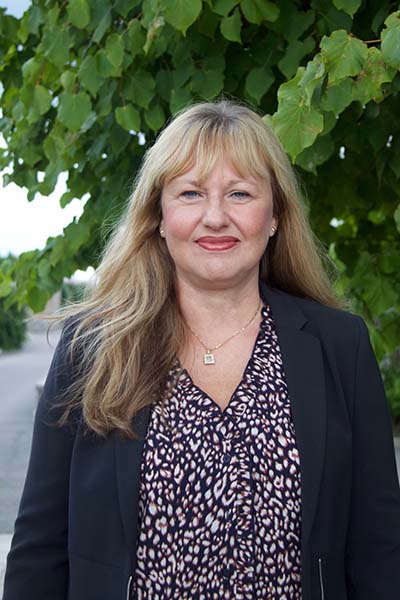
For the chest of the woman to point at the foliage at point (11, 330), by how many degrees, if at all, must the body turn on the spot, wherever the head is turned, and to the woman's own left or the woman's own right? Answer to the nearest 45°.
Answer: approximately 180°

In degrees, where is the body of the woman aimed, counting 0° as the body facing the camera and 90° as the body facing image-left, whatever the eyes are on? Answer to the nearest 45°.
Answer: approximately 0°
